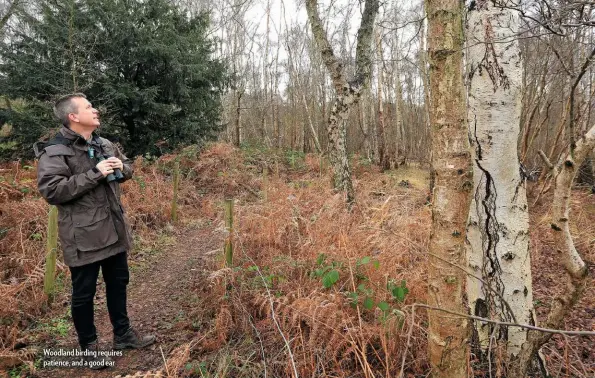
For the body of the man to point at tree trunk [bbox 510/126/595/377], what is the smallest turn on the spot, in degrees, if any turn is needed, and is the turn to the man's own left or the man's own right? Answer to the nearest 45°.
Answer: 0° — they already face it

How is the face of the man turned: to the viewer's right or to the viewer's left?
to the viewer's right

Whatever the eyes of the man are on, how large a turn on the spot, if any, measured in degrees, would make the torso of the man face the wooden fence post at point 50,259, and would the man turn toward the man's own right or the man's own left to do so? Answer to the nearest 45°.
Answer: approximately 135° to the man's own left

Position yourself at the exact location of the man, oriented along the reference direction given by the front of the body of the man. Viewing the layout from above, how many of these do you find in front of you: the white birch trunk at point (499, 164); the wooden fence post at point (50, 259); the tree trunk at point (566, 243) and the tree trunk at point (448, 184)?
3

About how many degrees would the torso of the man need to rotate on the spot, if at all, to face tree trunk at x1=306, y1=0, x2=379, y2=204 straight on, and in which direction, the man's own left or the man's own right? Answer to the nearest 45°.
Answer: approximately 90° to the man's own left

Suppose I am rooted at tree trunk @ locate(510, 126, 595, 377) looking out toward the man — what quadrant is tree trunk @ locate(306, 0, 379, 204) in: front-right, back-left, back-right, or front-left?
front-right

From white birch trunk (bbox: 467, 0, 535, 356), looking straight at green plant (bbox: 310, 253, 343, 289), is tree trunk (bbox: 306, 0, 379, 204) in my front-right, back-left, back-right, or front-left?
front-right

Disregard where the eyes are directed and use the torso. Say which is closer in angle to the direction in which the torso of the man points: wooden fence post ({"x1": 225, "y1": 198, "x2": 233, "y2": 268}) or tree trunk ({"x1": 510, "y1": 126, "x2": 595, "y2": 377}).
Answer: the tree trunk

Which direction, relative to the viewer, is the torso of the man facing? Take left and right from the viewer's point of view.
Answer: facing the viewer and to the right of the viewer

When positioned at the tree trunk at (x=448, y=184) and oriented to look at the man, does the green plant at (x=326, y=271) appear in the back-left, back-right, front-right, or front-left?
front-right

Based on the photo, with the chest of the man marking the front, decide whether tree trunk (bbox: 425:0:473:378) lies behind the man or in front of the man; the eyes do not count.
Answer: in front

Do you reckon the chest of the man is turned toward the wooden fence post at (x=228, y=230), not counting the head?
no
